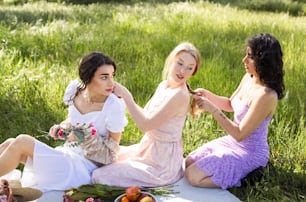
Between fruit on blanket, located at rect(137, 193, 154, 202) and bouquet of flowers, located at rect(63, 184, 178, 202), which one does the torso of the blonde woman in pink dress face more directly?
the bouquet of flowers

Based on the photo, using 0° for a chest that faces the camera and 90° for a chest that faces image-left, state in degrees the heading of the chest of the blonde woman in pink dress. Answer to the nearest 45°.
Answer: approximately 90°

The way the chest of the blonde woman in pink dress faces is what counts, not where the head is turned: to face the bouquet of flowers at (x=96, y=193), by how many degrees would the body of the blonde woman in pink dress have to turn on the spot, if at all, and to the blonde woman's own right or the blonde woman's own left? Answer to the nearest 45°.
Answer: approximately 45° to the blonde woman's own left

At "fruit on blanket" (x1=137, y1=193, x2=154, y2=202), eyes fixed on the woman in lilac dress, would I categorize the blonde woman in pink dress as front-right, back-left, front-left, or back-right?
front-left

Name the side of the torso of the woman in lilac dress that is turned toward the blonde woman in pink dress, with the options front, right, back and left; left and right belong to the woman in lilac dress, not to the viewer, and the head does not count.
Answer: front

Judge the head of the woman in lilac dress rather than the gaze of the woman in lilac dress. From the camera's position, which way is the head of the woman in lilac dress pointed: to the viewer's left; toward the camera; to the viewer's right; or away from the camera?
to the viewer's left

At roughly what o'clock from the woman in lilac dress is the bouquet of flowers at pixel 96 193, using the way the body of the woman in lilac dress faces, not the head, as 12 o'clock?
The bouquet of flowers is roughly at 11 o'clock from the woman in lilac dress.

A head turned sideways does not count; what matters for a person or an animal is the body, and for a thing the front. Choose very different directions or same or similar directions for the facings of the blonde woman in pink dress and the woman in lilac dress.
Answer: same or similar directions

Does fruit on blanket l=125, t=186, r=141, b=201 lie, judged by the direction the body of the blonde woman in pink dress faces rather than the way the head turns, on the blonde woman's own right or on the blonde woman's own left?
on the blonde woman's own left

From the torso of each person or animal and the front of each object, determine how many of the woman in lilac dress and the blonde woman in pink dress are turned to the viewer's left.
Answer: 2

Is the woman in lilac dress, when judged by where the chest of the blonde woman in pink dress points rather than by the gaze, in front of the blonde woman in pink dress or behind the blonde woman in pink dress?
behind

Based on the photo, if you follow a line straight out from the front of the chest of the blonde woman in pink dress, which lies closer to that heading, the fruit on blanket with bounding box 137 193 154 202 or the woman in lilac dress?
the fruit on blanket

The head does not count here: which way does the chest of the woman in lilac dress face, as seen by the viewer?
to the viewer's left
